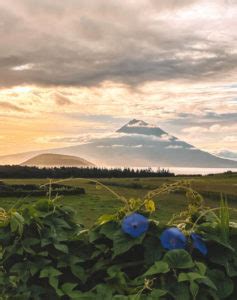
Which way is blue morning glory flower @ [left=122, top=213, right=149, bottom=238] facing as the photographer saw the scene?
facing the viewer

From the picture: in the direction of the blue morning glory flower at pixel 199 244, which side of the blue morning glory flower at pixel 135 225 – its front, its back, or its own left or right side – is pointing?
left
